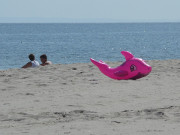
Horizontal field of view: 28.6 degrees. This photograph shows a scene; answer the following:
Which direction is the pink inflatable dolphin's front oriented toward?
to the viewer's right
